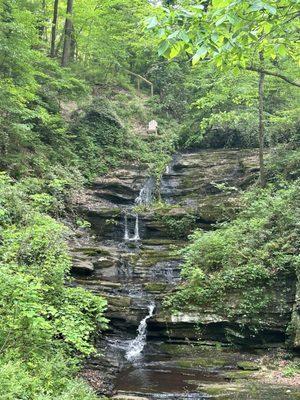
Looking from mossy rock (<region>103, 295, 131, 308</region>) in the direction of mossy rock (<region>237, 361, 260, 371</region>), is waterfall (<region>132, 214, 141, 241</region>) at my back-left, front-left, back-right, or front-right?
back-left

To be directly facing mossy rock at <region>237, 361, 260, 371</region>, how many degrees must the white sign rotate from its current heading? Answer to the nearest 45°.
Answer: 0° — it already faces it

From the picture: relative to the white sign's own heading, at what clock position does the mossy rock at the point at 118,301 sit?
The mossy rock is roughly at 12 o'clock from the white sign.

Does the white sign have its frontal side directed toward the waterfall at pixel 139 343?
yes

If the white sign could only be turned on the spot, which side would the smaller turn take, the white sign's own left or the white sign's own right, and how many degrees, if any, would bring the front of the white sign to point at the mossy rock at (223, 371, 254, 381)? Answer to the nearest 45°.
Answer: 0° — it already faces it

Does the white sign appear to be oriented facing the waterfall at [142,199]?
yes

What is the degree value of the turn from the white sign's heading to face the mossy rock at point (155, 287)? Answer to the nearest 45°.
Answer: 0° — it already faces it

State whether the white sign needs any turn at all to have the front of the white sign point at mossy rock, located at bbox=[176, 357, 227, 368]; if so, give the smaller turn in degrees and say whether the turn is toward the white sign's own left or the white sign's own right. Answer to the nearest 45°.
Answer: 0° — it already faces it

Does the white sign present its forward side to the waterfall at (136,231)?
yes
